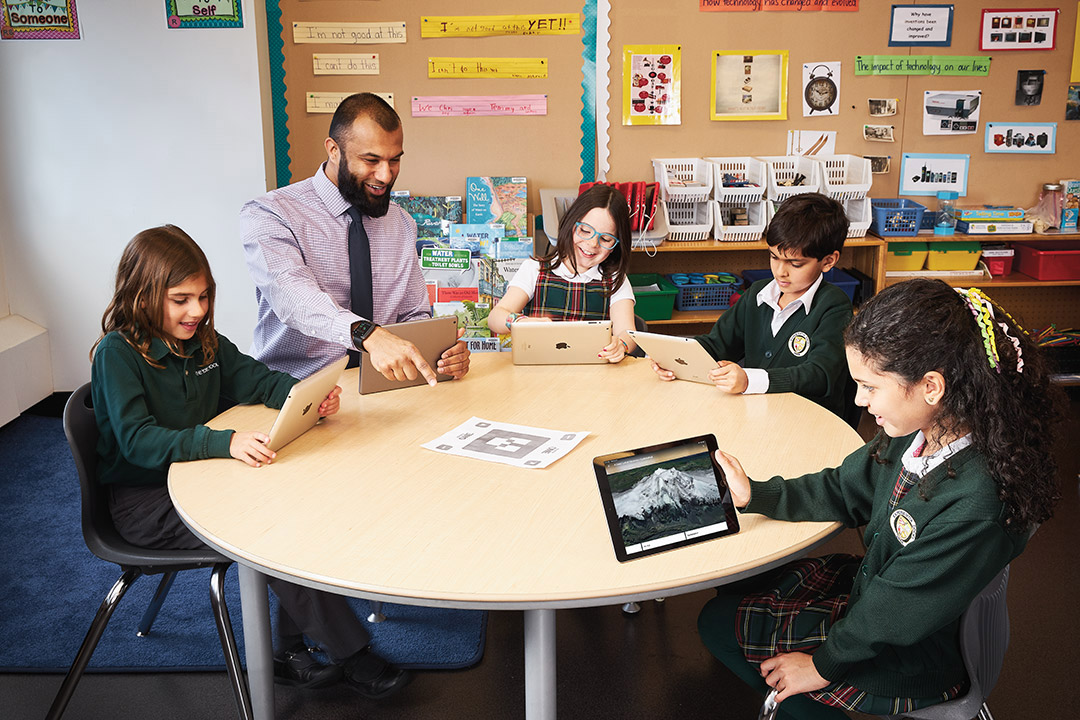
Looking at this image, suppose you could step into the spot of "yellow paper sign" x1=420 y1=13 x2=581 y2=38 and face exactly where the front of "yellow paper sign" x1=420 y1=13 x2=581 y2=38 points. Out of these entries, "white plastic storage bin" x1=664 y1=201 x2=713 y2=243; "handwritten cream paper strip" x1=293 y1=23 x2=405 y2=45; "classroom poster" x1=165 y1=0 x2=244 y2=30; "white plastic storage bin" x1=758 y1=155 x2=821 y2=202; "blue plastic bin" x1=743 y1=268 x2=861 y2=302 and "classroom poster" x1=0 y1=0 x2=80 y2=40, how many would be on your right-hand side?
3

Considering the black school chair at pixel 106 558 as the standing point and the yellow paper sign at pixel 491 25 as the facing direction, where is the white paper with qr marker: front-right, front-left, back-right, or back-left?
front-right

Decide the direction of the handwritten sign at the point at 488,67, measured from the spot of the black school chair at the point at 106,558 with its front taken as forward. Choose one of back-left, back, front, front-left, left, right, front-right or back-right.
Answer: front-left

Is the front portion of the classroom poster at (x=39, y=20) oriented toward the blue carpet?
yes

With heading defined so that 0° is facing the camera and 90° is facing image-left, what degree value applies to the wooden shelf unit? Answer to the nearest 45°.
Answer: approximately 0°

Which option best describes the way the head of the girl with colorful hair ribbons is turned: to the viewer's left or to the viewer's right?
to the viewer's left

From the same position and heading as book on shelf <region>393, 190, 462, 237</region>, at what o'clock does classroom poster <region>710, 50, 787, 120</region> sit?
The classroom poster is roughly at 9 o'clock from the book on shelf.

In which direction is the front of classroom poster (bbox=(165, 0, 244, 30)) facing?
toward the camera

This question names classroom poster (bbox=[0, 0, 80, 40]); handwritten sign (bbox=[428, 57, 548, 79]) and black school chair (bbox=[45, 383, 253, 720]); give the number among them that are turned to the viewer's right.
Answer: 1

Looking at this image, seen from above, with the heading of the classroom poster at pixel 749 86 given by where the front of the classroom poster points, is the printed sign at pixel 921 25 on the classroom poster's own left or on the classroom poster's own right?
on the classroom poster's own left

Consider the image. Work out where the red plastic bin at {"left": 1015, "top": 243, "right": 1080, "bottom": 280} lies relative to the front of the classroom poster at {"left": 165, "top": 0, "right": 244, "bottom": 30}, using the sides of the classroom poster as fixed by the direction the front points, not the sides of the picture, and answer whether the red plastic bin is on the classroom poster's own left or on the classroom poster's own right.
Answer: on the classroom poster's own left

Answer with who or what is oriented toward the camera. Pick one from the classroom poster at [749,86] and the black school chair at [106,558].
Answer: the classroom poster

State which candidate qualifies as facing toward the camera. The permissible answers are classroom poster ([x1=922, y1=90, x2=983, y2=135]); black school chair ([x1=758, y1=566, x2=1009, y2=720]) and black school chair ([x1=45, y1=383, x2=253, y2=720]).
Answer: the classroom poster

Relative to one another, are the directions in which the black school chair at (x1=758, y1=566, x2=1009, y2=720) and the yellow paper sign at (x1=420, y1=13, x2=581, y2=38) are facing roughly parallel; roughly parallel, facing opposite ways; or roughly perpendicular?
roughly perpendicular

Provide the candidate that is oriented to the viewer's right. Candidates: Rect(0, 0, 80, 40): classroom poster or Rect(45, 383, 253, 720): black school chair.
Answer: the black school chair

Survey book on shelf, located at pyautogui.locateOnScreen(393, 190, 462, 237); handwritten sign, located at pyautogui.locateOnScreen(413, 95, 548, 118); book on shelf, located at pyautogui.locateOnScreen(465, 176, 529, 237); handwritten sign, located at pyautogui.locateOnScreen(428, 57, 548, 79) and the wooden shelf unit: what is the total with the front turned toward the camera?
5

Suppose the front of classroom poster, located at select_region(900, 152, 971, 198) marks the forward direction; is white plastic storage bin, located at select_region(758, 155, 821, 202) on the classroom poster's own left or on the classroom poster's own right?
on the classroom poster's own right
